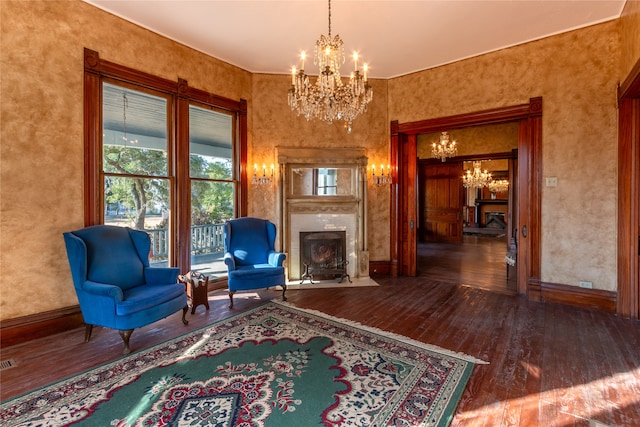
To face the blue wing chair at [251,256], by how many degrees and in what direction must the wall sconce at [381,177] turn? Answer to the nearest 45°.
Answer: approximately 45° to its right

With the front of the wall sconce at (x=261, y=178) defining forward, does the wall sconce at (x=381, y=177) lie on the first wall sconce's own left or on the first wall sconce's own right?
on the first wall sconce's own left

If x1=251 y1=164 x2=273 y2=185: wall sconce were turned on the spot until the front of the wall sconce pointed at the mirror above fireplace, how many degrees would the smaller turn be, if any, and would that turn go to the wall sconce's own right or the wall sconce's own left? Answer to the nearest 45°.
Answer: approximately 90° to the wall sconce's own left

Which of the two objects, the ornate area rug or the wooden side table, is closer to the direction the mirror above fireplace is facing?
the ornate area rug

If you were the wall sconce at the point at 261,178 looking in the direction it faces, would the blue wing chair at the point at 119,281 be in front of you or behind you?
in front

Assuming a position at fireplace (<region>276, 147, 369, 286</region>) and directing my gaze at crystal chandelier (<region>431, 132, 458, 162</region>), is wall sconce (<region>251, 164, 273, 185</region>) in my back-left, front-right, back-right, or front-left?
back-left

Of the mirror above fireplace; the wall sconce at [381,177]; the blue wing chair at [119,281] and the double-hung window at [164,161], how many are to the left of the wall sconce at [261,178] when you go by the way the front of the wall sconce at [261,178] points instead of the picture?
2

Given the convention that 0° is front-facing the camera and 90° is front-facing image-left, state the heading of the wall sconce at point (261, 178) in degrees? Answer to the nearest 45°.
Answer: approximately 0°

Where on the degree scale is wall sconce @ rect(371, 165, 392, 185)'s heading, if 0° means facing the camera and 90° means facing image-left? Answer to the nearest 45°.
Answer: approximately 0°

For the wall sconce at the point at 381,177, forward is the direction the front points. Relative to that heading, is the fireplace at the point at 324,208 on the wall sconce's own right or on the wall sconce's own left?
on the wall sconce's own right
